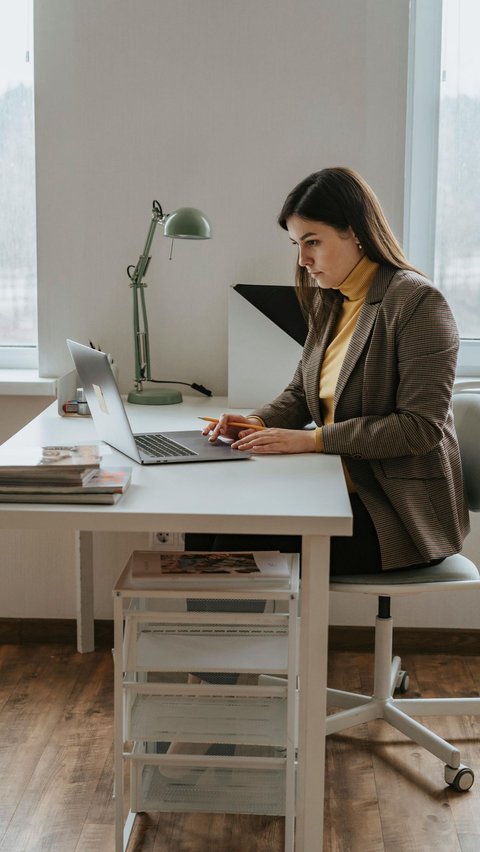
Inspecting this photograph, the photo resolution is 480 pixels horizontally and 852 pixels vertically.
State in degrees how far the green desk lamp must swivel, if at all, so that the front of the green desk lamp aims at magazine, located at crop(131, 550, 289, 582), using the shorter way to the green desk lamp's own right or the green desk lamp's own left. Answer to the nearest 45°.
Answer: approximately 90° to the green desk lamp's own right

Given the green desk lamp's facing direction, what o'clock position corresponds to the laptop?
The laptop is roughly at 3 o'clock from the green desk lamp.

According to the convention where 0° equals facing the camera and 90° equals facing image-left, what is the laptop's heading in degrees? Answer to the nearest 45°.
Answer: approximately 270°

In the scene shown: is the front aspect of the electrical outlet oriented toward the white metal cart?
yes

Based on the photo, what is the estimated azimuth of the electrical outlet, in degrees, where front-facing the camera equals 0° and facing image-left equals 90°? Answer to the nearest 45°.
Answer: approximately 0°

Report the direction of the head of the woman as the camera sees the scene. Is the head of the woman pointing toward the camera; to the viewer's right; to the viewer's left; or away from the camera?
to the viewer's left

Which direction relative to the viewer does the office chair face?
to the viewer's left

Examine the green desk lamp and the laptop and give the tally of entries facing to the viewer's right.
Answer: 2

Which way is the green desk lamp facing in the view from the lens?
facing to the right of the viewer

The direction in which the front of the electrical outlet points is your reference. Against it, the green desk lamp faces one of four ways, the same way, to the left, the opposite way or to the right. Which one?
to the left

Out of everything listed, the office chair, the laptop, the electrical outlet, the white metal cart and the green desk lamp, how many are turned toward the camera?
2

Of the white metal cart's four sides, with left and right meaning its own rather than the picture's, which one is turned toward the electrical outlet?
back

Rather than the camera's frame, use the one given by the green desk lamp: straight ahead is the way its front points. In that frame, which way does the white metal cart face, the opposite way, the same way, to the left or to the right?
to the right

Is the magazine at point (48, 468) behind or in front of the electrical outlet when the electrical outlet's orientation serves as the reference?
in front
